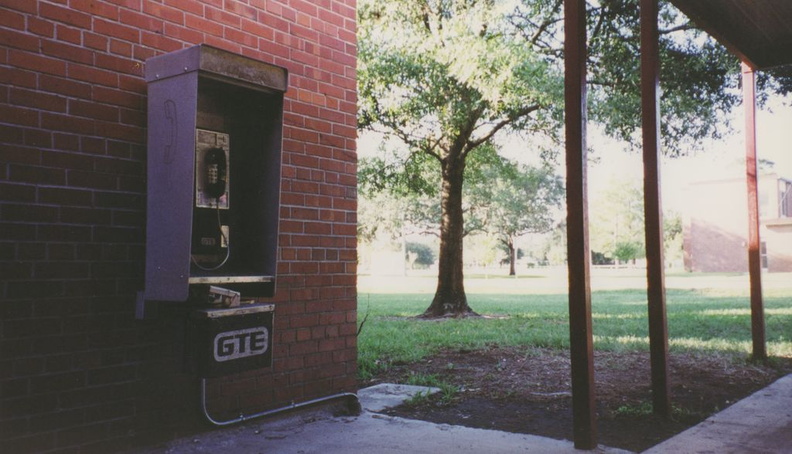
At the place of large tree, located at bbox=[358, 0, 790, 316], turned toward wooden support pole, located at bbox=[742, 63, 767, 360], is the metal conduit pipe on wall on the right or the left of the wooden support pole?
right

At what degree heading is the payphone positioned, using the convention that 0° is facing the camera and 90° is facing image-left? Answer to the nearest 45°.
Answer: approximately 315°

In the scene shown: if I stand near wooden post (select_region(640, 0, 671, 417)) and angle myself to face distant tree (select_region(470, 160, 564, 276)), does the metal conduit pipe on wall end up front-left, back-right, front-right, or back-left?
back-left

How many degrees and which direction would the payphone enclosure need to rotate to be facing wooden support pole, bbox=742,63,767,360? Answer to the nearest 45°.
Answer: approximately 45° to its left

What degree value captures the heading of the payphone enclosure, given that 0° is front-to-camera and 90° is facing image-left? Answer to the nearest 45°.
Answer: approximately 315°

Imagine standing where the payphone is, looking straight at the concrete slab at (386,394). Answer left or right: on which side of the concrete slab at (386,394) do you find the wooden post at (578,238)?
right

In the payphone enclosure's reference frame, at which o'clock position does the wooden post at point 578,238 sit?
The wooden post is roughly at 11 o'clock from the payphone enclosure.

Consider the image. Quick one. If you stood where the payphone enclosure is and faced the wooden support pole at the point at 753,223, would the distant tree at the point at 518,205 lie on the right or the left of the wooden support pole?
left
